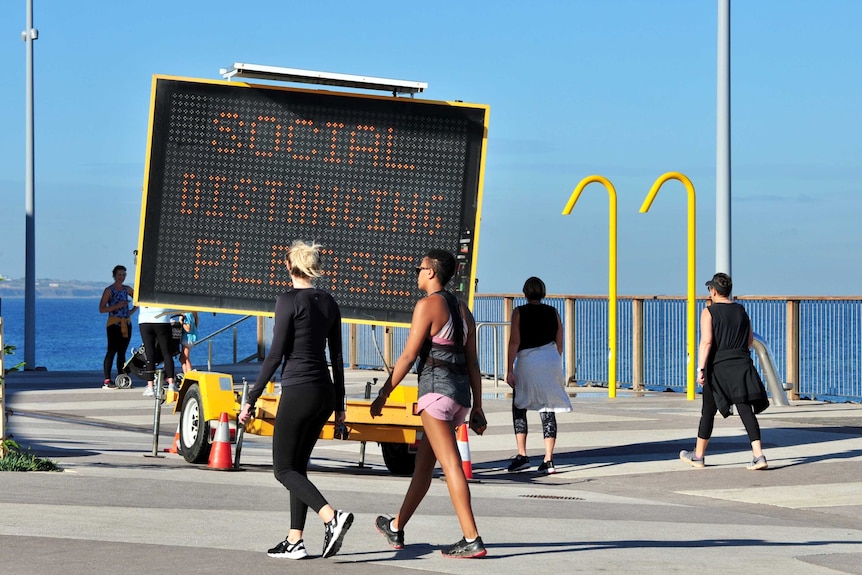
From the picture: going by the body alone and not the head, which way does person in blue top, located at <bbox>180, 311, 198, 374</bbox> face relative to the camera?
to the viewer's left

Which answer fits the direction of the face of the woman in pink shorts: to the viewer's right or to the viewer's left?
to the viewer's left

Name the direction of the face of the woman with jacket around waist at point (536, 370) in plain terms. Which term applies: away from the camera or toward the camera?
away from the camera

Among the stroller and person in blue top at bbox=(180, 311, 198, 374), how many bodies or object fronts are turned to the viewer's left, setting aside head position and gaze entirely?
2

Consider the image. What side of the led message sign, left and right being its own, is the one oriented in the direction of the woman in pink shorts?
front

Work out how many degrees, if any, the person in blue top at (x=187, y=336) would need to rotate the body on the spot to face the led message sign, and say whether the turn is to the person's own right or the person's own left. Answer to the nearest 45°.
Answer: approximately 90° to the person's own left

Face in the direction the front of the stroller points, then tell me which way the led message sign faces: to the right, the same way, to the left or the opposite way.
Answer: to the left

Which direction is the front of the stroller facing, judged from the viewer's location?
facing to the left of the viewer

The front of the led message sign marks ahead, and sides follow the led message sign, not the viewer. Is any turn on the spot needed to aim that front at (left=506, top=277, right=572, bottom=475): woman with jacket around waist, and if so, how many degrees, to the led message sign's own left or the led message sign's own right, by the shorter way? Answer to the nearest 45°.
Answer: approximately 90° to the led message sign's own left

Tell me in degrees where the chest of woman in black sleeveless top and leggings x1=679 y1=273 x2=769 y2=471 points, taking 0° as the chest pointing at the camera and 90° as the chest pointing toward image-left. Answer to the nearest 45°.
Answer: approximately 135°

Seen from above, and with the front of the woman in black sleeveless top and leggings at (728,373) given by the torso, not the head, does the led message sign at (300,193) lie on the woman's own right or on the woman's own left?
on the woman's own left
